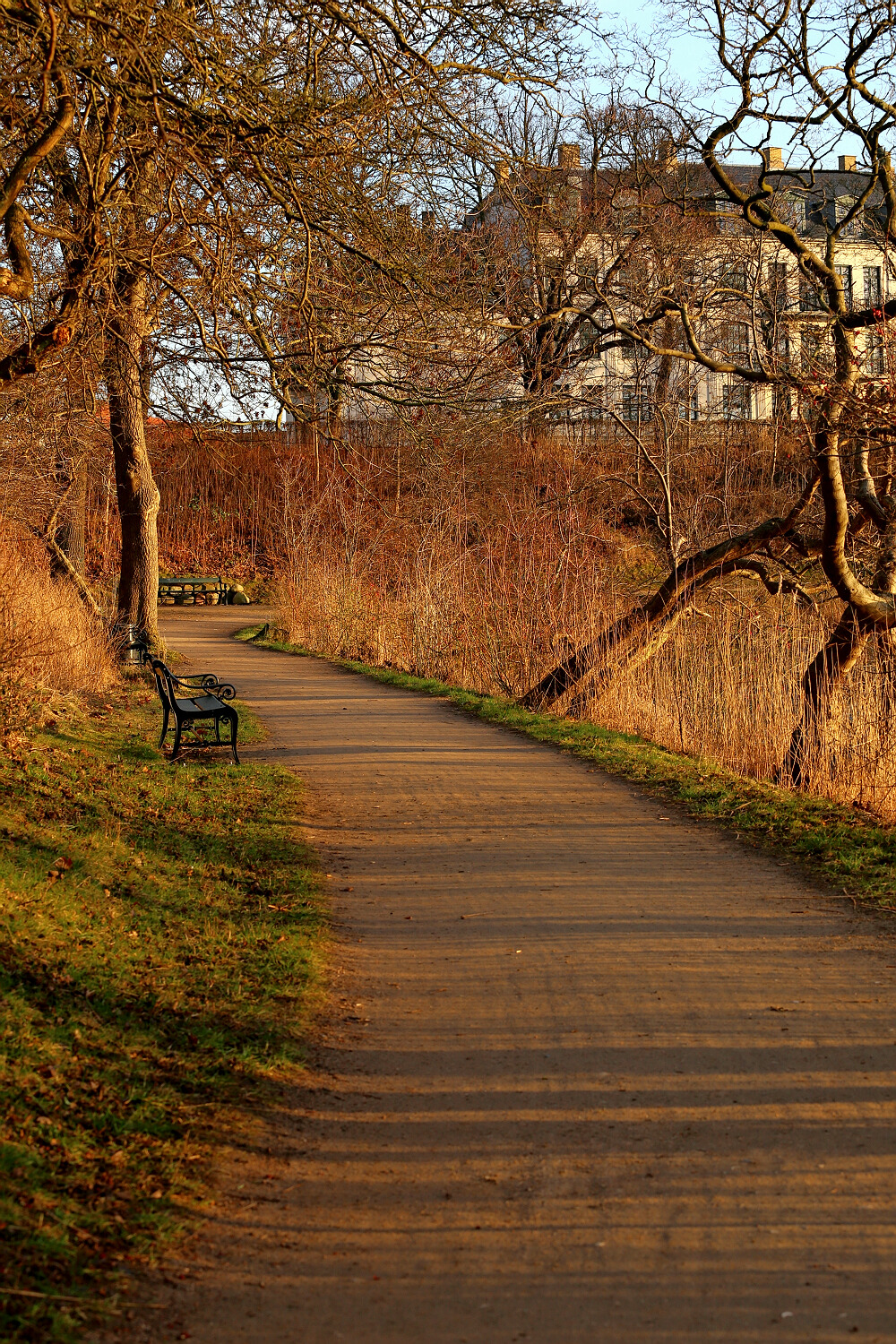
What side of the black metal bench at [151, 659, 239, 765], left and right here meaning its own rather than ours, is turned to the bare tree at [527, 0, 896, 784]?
front

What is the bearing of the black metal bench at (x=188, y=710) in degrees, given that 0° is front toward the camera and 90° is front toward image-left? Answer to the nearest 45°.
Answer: approximately 270°
